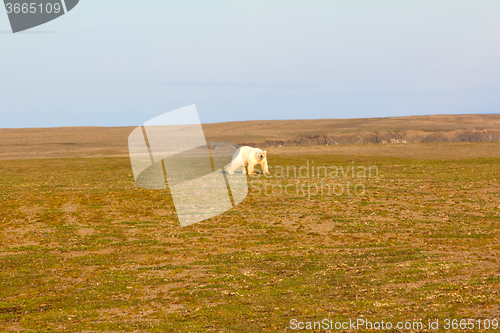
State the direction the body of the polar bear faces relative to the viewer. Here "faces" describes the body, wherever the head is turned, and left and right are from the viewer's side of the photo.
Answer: facing the viewer and to the right of the viewer
